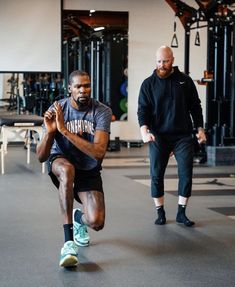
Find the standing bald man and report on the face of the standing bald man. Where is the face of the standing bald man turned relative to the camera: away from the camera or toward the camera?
toward the camera

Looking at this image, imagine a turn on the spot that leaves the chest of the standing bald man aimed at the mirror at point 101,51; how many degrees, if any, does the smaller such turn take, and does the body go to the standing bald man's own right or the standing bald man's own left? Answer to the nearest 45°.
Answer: approximately 180°

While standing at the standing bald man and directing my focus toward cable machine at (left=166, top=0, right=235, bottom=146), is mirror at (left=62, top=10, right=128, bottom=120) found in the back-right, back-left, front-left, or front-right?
front-left

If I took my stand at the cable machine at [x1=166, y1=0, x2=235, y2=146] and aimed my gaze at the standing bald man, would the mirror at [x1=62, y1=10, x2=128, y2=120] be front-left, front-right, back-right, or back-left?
back-right

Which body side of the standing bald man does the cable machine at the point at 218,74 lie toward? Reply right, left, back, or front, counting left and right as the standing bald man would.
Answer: back

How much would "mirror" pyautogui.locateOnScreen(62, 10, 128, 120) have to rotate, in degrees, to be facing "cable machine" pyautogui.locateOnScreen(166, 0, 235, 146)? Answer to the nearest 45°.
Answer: approximately 45° to its left

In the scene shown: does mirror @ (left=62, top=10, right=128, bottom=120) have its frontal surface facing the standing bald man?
yes

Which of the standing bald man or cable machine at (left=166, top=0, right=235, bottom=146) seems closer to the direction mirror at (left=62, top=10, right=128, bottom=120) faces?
the standing bald man

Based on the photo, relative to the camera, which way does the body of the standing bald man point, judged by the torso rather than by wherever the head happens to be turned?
toward the camera

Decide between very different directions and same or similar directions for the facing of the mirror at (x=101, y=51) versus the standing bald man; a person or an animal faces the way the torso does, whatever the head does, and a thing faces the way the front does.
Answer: same or similar directions

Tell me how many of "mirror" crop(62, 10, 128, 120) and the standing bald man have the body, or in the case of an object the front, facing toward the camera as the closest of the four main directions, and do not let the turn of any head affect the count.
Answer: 2
